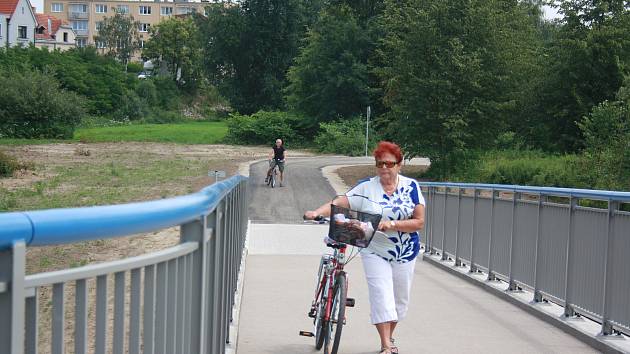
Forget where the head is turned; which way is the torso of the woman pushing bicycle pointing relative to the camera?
toward the camera

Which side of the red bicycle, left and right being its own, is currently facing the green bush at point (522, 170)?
back

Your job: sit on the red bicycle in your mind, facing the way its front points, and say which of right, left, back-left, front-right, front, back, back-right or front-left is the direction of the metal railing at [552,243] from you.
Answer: back-left

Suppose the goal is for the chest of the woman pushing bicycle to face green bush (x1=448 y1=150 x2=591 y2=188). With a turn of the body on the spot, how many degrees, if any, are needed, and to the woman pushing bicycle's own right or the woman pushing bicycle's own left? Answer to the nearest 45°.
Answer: approximately 180°

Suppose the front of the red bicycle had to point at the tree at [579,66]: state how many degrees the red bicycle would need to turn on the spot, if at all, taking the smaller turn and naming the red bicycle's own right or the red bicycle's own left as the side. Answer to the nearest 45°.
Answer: approximately 180°

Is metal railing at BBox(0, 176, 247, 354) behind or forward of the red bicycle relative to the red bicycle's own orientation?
forward

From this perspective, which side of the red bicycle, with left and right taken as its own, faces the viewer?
front

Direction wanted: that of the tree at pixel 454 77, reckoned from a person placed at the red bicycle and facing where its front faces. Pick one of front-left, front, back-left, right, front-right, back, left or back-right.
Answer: back

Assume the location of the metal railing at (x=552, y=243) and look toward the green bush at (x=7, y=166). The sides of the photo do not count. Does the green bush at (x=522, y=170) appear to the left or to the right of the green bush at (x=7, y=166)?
right

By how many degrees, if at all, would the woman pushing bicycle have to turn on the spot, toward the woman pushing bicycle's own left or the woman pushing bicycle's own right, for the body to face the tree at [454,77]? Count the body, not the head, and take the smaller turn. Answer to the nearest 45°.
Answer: approximately 180°
